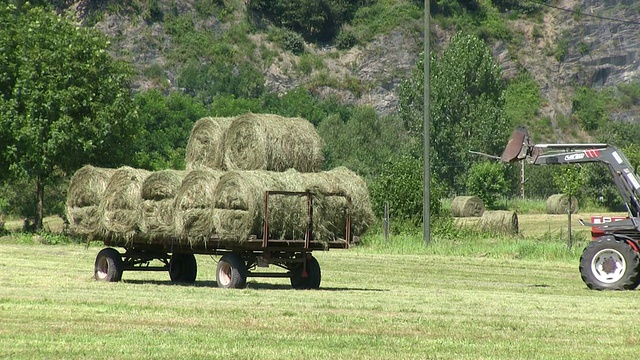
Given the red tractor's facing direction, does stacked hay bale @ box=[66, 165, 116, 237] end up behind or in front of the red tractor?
in front

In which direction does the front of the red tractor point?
to the viewer's left

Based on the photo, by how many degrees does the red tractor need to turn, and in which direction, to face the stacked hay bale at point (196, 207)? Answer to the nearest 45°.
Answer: approximately 45° to its left

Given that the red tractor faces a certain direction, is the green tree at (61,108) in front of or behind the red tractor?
in front

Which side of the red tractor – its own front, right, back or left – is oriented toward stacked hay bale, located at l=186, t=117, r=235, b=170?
front

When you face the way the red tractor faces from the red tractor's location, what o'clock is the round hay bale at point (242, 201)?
The round hay bale is roughly at 11 o'clock from the red tractor.

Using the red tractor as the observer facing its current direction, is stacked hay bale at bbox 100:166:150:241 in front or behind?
in front
